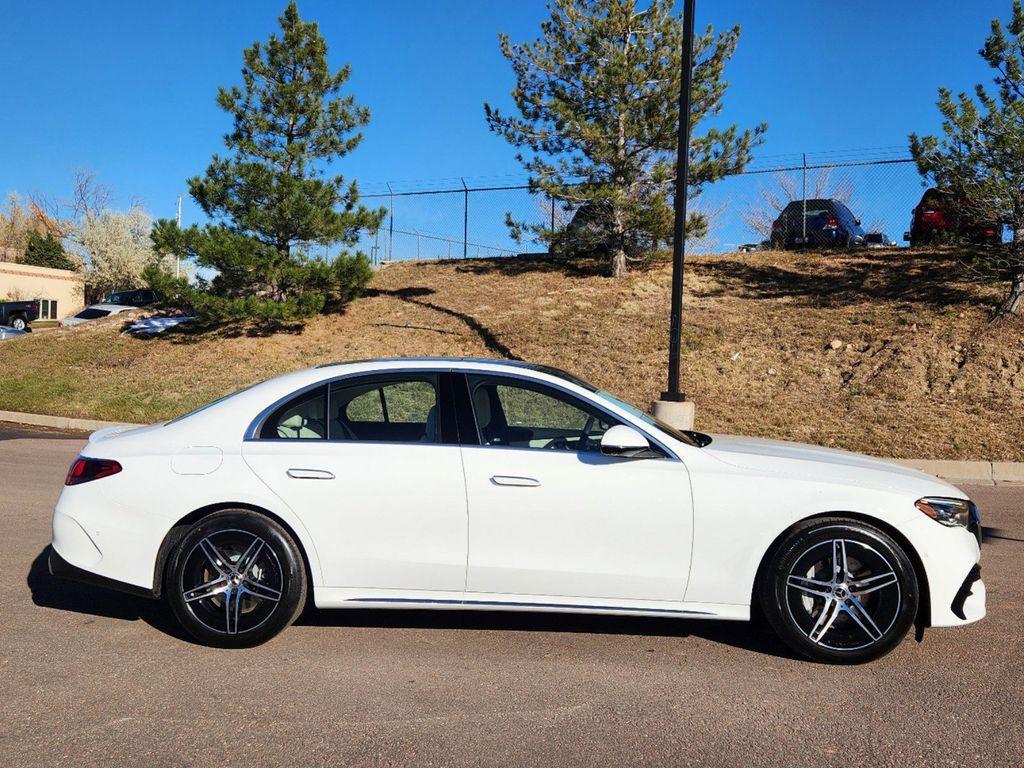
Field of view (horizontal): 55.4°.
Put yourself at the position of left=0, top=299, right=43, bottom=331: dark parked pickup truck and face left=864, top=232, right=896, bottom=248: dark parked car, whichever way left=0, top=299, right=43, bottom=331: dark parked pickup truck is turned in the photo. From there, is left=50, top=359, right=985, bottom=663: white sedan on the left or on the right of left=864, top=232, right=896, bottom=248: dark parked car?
right

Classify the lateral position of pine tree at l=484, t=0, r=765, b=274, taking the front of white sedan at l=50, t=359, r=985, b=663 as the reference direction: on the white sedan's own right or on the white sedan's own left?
on the white sedan's own left

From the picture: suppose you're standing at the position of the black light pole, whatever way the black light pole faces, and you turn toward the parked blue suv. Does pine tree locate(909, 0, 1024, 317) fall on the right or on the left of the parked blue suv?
right

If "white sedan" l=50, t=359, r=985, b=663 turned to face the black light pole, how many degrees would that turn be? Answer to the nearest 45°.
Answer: approximately 90° to its left

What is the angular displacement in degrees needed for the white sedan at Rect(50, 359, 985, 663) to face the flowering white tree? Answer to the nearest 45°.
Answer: approximately 135° to its left

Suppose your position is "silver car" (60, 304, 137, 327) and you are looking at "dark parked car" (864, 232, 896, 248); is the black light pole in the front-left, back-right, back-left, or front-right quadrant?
front-right

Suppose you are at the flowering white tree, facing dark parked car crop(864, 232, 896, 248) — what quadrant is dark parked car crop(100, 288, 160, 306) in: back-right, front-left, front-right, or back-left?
front-right

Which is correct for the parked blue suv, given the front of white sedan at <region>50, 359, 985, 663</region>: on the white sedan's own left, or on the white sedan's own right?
on the white sedan's own left

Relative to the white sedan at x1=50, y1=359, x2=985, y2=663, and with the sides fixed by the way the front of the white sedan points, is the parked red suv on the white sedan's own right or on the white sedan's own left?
on the white sedan's own left

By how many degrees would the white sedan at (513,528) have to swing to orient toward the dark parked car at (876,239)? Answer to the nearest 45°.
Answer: approximately 45° to its left

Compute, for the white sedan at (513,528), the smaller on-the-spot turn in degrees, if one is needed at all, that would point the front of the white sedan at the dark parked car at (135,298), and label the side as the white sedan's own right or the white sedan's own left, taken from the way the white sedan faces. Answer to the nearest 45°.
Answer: approximately 135° to the white sedan's own left

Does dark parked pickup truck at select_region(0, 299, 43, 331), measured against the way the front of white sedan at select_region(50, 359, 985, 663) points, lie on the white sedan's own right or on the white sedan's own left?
on the white sedan's own left

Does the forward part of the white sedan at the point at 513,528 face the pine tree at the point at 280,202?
no

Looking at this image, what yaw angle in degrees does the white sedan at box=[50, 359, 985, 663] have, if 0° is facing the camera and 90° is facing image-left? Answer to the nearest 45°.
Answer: approximately 270°
